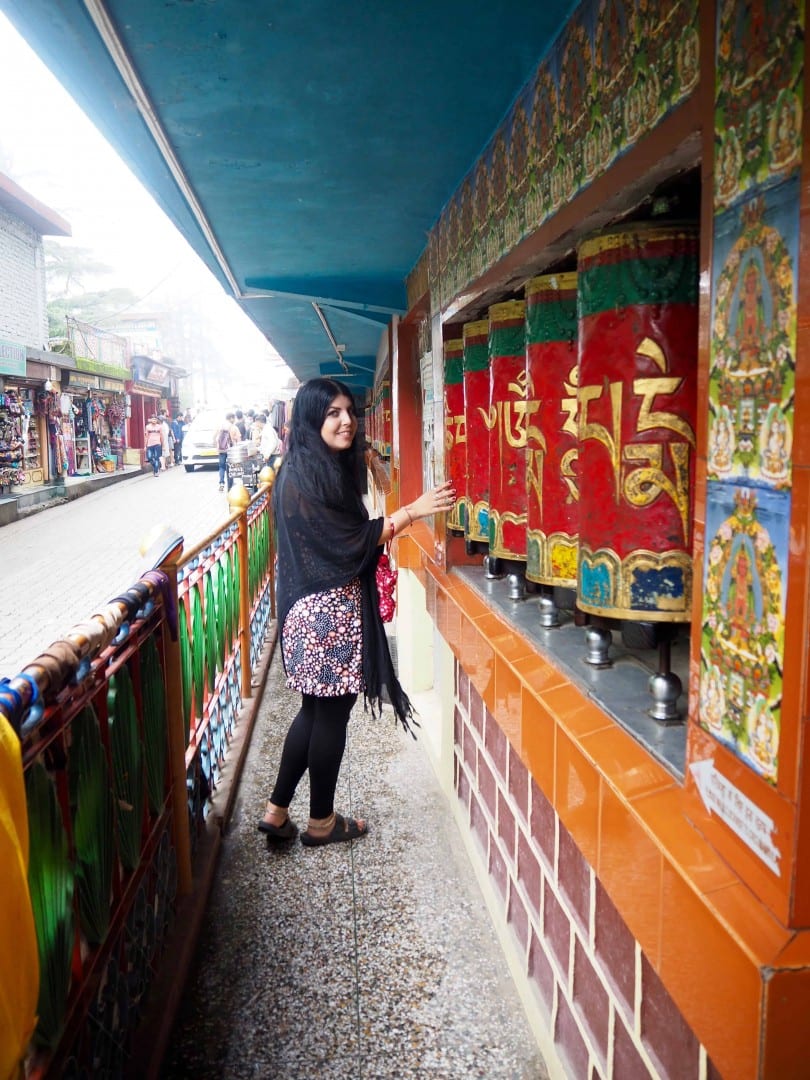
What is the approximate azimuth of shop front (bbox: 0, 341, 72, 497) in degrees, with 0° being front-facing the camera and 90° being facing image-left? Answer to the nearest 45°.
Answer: approximately 315°

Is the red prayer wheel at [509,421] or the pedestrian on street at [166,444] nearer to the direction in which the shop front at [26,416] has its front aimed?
the red prayer wheel

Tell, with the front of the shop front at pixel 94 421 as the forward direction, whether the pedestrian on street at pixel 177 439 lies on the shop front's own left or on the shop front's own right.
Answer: on the shop front's own left

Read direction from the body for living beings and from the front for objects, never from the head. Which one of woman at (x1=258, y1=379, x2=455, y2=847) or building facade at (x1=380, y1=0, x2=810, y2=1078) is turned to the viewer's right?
the woman

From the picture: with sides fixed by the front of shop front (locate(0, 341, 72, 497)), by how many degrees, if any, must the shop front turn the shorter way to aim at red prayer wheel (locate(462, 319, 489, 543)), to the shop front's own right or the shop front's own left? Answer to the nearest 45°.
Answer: approximately 45° to the shop front's own right

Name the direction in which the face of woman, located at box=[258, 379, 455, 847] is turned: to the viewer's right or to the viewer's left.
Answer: to the viewer's right

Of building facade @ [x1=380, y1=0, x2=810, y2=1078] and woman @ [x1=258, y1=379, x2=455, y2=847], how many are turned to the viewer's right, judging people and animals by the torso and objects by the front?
1

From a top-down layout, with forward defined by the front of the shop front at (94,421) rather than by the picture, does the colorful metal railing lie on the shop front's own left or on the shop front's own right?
on the shop front's own right

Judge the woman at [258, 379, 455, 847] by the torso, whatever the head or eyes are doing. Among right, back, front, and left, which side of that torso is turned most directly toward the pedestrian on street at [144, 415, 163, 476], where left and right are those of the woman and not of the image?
left

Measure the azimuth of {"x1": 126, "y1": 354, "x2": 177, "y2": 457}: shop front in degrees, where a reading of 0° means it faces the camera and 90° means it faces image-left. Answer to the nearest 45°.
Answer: approximately 315°

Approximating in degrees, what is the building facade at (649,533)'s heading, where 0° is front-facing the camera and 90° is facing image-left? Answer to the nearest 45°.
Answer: approximately 45°

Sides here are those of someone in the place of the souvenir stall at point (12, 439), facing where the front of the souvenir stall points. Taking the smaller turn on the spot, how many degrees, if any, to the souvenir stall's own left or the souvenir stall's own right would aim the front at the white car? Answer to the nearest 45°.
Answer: approximately 90° to the souvenir stall's own left

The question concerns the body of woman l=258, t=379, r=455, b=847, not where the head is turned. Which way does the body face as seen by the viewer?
to the viewer's right
